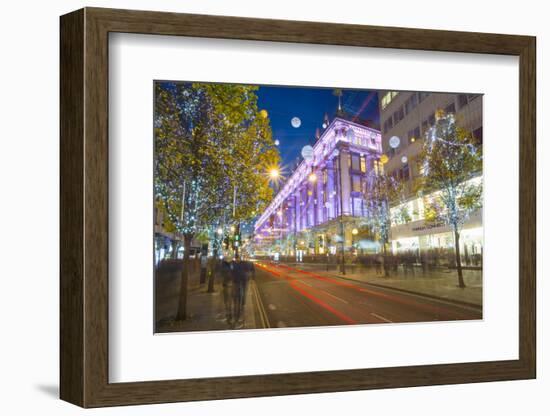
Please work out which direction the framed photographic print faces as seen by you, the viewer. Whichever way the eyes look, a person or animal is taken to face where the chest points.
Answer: facing the viewer and to the right of the viewer
